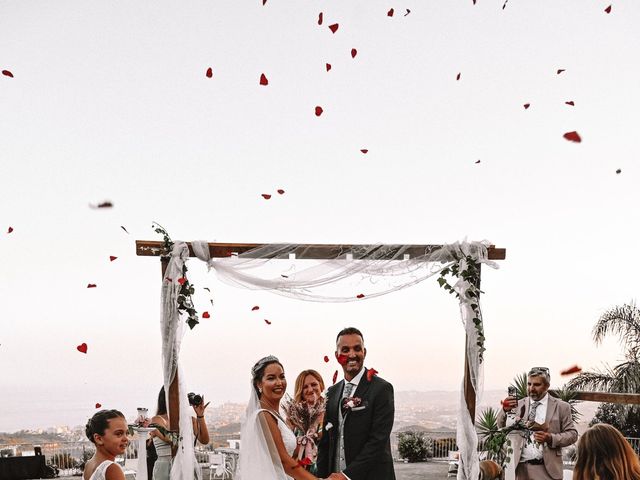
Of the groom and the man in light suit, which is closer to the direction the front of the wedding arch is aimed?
the groom

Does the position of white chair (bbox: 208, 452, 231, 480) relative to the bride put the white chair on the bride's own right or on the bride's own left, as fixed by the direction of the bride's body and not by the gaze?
on the bride's own left

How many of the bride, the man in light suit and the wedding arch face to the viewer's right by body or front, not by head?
1

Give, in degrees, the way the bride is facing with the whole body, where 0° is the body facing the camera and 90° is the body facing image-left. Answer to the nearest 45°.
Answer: approximately 270°

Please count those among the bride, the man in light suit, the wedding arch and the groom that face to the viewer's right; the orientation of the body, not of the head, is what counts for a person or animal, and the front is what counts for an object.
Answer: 1

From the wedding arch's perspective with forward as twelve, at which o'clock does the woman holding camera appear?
The woman holding camera is roughly at 3 o'clock from the wedding arch.

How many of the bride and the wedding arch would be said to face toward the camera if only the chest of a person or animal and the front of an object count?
1

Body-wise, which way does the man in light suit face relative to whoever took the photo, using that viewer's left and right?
facing the viewer and to the left of the viewer

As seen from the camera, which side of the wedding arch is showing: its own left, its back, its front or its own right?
front

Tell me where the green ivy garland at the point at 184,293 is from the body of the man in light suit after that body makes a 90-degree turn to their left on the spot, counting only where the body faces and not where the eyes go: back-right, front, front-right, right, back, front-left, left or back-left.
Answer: back-right

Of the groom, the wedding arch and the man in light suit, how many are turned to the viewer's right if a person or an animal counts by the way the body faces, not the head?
0
